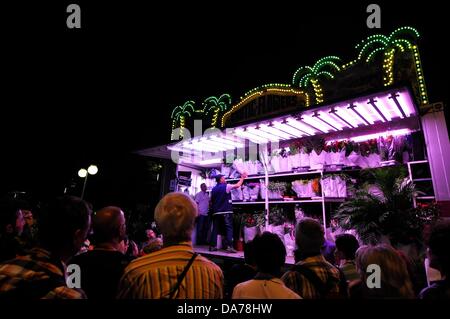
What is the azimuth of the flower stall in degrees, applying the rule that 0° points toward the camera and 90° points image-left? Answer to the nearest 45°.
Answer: approximately 45°

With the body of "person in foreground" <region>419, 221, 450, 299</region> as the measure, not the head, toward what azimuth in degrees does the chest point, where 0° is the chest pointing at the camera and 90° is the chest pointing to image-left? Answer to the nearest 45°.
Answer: approximately 135°

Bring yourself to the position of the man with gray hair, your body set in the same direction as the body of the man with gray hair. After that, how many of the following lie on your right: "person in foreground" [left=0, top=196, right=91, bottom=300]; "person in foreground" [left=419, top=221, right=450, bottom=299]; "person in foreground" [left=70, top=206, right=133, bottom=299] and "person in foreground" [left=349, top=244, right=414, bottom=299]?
2

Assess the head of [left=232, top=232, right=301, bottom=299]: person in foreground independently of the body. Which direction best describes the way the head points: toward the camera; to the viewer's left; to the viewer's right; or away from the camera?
away from the camera

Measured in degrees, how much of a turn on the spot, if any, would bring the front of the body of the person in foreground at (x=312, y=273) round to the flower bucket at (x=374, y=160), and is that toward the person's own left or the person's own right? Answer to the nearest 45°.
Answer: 0° — they already face it

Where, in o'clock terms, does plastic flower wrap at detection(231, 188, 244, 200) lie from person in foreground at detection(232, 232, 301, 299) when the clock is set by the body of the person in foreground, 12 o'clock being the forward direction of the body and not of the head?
The plastic flower wrap is roughly at 12 o'clock from the person in foreground.

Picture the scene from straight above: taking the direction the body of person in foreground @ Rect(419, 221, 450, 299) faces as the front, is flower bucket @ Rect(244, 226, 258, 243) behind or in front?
in front

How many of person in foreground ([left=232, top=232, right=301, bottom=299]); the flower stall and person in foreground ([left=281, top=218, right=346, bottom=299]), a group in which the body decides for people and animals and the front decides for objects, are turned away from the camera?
2

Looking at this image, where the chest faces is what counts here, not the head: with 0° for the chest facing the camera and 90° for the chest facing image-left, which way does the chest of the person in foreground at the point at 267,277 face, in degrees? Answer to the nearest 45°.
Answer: approximately 180°

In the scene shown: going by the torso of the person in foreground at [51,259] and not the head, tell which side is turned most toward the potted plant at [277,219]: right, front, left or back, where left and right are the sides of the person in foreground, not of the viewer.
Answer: front

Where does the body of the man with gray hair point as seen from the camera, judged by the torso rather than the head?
away from the camera

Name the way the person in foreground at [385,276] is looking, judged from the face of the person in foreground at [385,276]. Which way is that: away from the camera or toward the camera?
away from the camera

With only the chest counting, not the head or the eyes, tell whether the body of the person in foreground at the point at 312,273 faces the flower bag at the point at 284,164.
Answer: yes

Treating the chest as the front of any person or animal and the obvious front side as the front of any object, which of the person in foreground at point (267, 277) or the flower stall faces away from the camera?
the person in foreground

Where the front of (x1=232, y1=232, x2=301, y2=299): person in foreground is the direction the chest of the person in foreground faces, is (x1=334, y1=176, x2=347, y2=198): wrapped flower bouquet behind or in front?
in front

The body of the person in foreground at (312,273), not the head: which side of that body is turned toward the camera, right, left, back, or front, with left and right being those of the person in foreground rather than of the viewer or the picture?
back

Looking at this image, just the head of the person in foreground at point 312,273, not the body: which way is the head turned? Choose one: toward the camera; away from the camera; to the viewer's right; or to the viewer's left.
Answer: away from the camera
